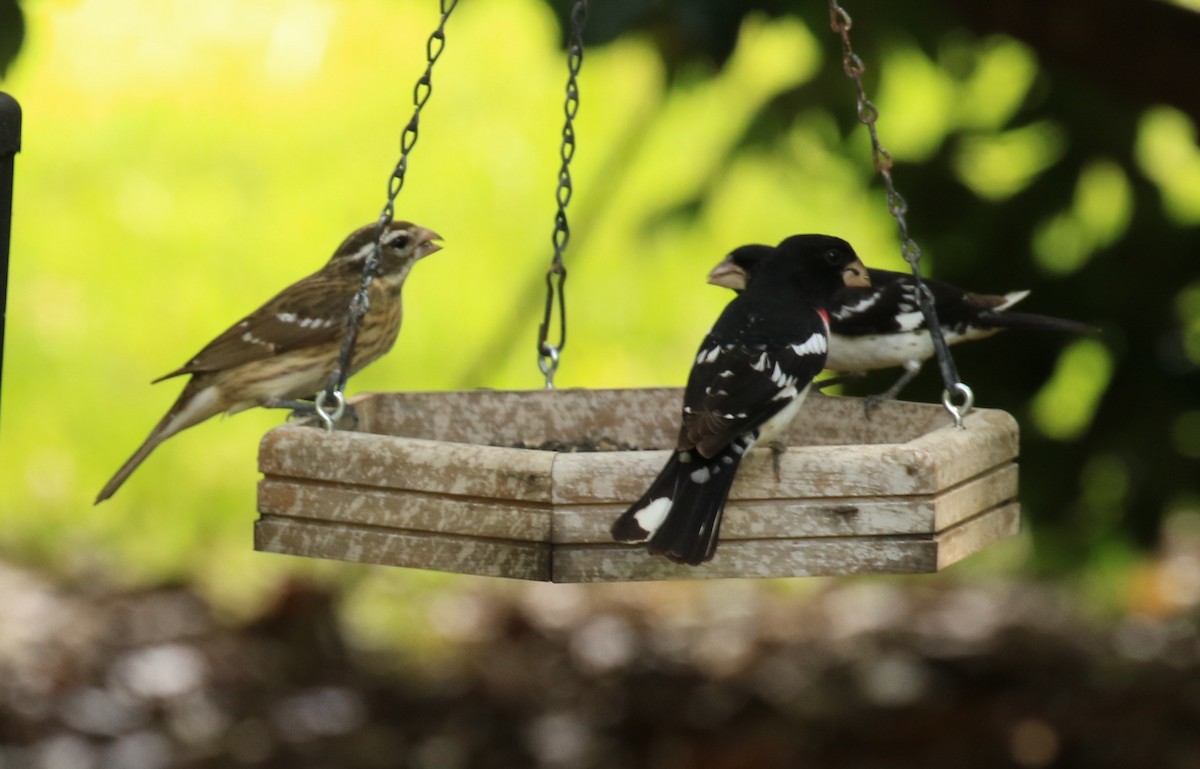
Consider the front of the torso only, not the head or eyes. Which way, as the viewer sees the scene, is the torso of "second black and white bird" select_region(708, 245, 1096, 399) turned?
to the viewer's left

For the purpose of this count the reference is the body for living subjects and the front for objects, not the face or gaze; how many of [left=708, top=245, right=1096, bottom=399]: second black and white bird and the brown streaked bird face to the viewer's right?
1

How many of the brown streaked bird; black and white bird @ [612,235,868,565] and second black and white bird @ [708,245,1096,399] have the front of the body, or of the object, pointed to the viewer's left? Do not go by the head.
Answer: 1

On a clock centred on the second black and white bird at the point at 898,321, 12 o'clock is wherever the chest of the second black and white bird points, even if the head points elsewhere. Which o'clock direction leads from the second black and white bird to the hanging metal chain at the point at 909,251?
The hanging metal chain is roughly at 9 o'clock from the second black and white bird.

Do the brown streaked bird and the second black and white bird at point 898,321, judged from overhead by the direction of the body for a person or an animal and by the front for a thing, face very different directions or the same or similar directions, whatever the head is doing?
very different directions

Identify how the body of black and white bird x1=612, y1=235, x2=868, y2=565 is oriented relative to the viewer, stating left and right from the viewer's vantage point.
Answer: facing away from the viewer and to the right of the viewer

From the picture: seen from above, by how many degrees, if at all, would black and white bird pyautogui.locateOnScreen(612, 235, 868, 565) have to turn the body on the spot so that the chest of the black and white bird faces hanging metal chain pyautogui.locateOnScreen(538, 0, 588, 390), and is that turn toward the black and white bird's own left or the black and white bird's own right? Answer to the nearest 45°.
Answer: approximately 90° to the black and white bird's own left

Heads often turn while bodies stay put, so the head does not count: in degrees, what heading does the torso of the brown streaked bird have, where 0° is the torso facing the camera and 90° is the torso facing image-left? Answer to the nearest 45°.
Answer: approximately 270°

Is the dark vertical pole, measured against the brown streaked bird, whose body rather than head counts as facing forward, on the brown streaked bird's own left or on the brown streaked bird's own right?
on the brown streaked bird's own right

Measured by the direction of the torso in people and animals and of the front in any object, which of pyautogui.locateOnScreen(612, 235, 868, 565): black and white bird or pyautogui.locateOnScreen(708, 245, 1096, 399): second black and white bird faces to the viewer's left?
the second black and white bird
